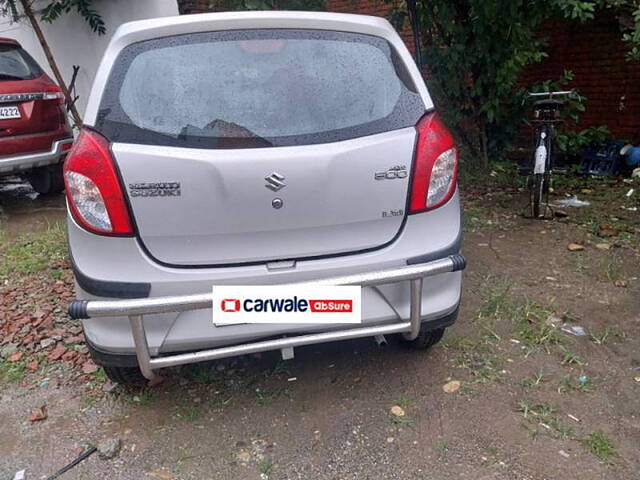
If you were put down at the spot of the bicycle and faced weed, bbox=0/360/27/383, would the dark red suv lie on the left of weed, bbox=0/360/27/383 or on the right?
right

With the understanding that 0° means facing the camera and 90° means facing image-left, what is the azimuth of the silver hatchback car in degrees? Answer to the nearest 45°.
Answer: approximately 180°

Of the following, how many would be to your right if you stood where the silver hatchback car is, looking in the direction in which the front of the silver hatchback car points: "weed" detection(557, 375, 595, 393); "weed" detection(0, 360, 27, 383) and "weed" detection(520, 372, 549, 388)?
2

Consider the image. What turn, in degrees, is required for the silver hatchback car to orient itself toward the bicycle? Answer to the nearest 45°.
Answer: approximately 45° to its right

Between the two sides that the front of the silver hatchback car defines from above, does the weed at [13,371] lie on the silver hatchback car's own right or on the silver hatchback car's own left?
on the silver hatchback car's own left

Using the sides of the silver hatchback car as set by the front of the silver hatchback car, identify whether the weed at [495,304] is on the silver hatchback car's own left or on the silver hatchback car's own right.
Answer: on the silver hatchback car's own right

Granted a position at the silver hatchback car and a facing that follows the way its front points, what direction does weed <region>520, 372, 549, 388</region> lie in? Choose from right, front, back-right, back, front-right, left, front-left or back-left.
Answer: right
